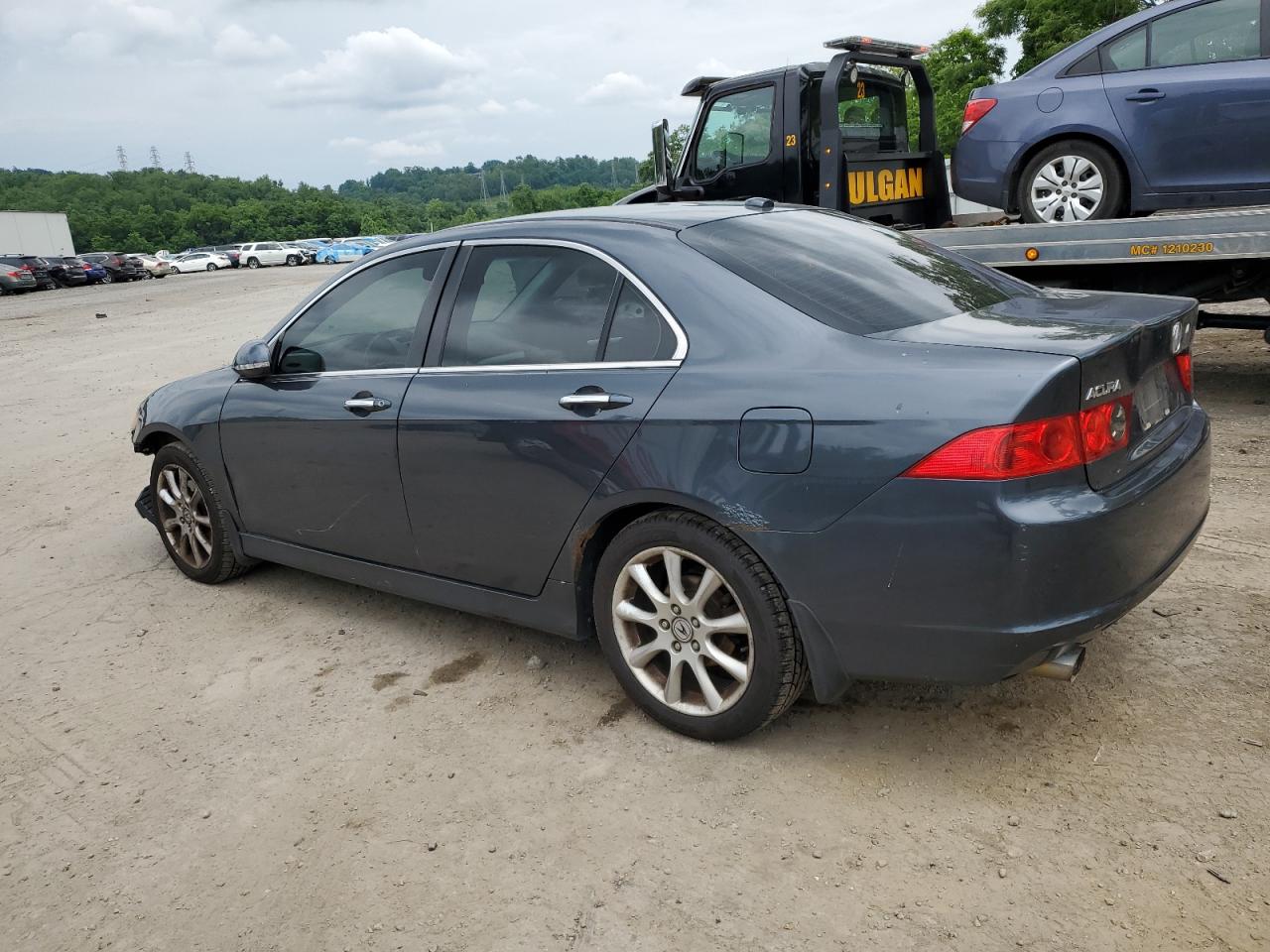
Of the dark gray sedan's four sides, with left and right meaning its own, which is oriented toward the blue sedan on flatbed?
right

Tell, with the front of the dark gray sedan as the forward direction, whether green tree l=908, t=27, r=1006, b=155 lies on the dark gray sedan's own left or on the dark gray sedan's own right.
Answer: on the dark gray sedan's own right

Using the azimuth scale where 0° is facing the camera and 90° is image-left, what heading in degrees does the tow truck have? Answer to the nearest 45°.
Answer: approximately 135°

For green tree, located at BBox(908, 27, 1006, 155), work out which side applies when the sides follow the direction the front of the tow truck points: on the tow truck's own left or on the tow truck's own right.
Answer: on the tow truck's own right

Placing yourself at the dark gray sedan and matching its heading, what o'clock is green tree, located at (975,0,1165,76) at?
The green tree is roughly at 2 o'clock from the dark gray sedan.

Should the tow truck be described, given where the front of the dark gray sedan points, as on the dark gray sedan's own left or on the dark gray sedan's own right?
on the dark gray sedan's own right

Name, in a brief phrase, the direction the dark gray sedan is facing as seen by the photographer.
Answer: facing away from the viewer and to the left of the viewer
